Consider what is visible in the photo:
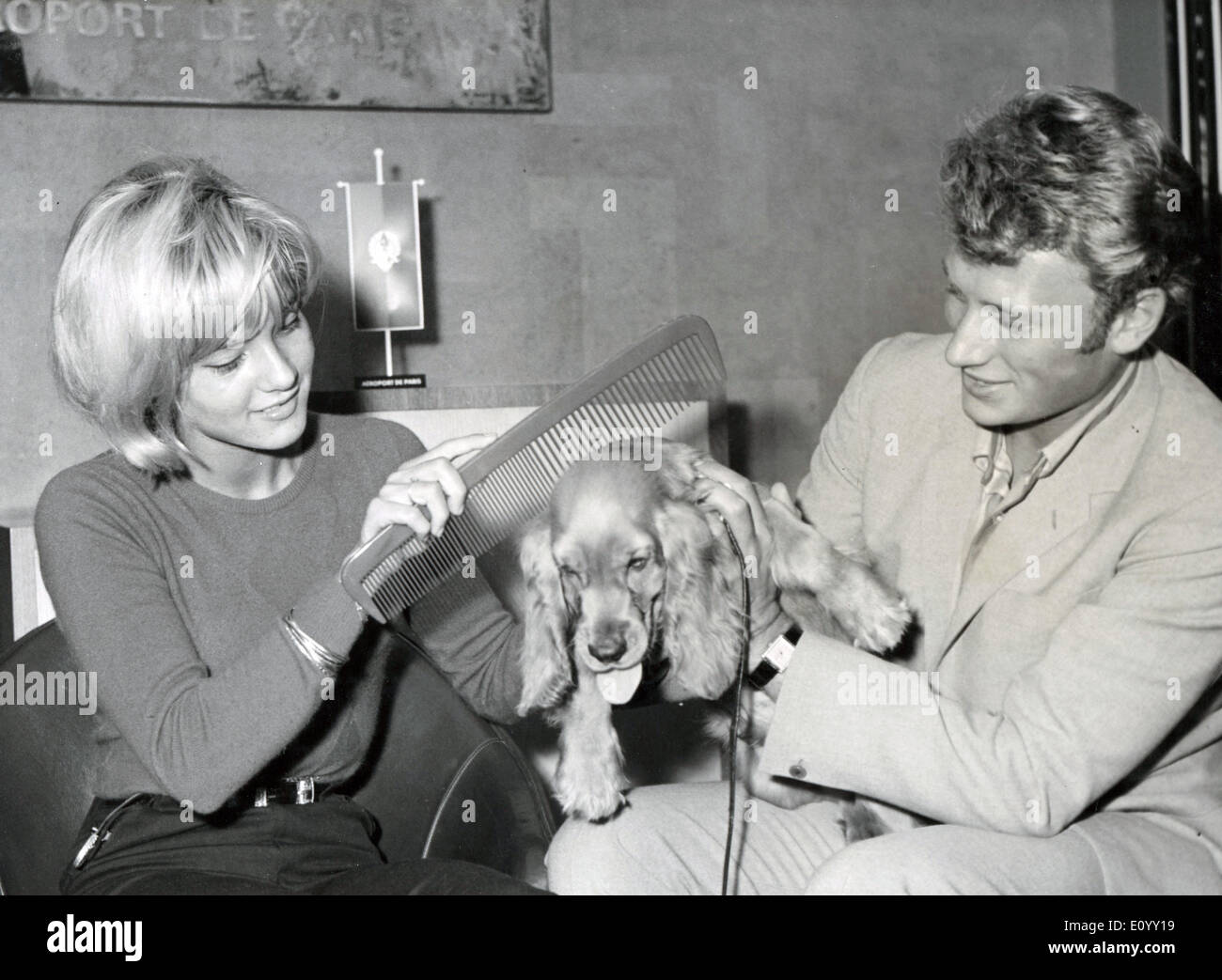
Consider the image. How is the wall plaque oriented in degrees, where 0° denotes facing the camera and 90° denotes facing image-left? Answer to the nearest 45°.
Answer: approximately 0°

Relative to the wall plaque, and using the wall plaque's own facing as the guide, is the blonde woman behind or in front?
in front

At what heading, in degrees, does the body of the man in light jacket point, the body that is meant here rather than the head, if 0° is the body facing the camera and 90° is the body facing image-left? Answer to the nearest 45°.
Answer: approximately 45°

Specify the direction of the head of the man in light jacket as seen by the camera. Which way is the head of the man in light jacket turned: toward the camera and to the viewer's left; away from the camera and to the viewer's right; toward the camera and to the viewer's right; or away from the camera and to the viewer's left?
toward the camera and to the viewer's left

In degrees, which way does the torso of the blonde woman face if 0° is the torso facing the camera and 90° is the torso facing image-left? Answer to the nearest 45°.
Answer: approximately 315°

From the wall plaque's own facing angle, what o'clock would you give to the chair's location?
The chair is roughly at 12 o'clock from the wall plaque.

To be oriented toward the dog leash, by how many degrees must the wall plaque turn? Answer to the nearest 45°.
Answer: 0° — it already faces it

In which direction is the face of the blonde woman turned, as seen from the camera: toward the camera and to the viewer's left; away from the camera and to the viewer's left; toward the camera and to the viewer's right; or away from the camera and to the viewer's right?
toward the camera and to the viewer's right
